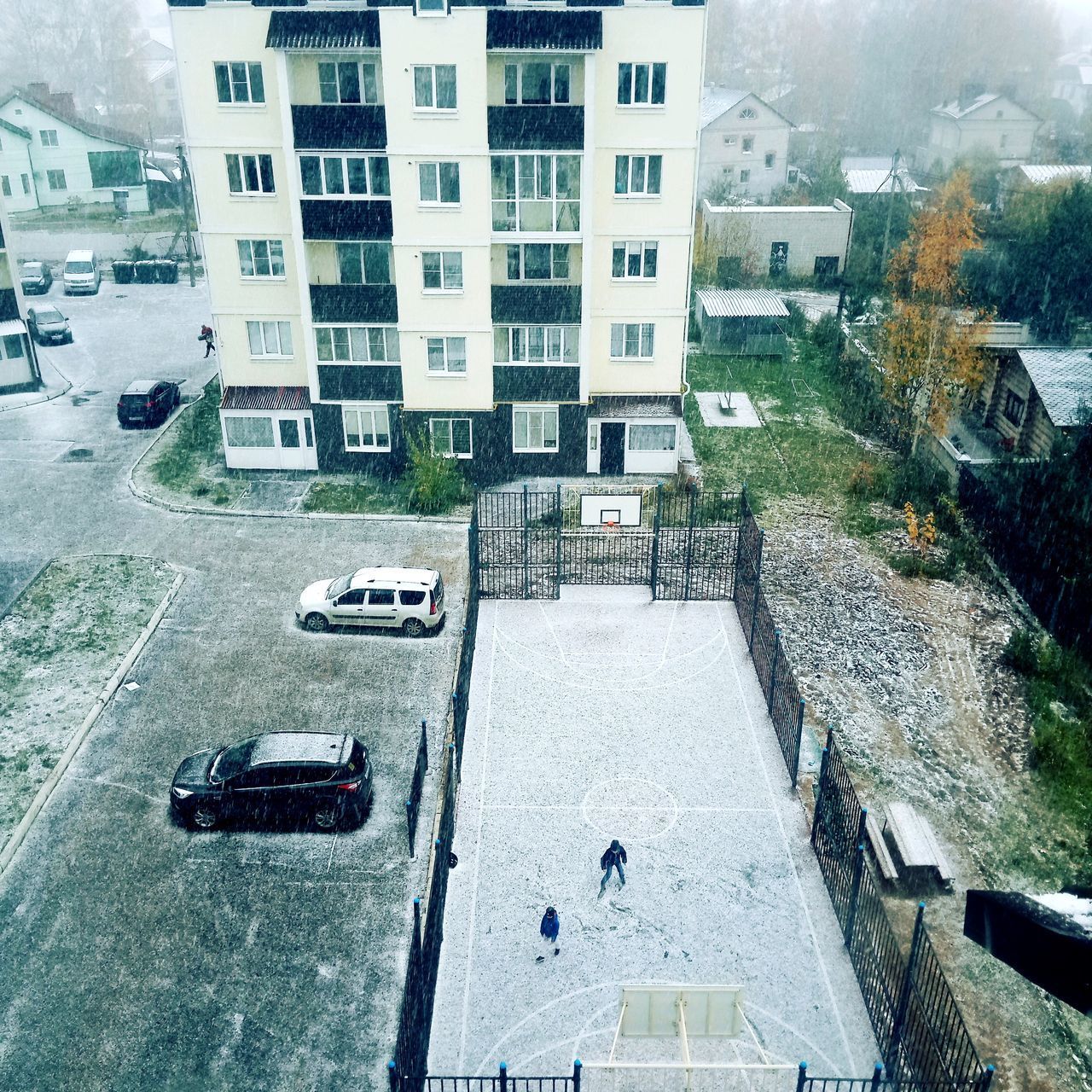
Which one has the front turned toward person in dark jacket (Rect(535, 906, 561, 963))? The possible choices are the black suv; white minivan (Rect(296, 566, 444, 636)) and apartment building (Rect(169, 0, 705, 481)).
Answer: the apartment building

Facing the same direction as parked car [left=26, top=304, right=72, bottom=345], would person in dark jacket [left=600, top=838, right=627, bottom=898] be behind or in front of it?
in front

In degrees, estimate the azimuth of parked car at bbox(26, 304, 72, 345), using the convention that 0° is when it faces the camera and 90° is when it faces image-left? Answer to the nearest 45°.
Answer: approximately 315°

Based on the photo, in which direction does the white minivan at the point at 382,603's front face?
to the viewer's left

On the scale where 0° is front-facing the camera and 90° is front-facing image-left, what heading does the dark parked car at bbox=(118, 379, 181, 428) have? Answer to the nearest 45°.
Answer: approximately 225°

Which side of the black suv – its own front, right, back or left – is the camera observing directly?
left

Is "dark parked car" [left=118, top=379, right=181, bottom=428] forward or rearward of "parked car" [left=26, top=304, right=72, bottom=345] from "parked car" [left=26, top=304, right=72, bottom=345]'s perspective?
forward

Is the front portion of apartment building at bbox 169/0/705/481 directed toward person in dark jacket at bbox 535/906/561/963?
yes

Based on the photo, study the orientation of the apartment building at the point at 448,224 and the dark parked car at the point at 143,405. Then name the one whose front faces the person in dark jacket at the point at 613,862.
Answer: the apartment building

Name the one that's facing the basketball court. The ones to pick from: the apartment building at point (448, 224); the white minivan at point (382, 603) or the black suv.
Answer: the apartment building

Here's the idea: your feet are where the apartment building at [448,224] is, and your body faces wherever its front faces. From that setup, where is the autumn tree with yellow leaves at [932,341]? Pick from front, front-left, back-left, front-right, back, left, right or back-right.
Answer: left

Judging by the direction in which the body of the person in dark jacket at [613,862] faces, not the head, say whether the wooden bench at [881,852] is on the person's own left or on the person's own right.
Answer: on the person's own left

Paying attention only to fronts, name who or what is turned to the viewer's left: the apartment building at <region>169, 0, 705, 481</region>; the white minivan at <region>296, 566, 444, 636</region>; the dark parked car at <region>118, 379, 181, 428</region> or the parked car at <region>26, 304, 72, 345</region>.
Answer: the white minivan
